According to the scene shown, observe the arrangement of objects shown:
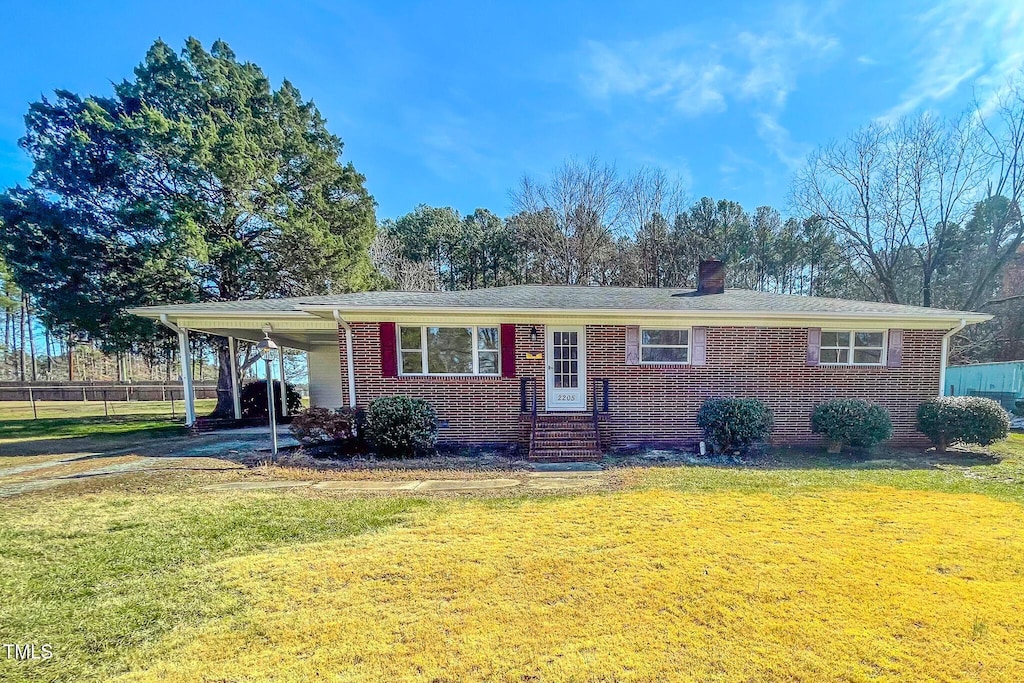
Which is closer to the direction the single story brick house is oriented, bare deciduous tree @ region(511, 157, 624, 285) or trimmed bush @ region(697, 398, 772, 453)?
the trimmed bush

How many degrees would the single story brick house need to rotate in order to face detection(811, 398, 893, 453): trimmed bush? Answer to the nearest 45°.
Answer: approximately 90° to its left

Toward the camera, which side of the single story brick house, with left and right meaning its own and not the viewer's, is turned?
front

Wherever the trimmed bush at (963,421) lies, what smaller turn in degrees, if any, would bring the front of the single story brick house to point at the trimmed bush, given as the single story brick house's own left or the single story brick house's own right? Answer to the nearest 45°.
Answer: approximately 90° to the single story brick house's own left

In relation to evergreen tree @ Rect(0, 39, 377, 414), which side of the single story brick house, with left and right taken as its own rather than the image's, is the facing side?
right

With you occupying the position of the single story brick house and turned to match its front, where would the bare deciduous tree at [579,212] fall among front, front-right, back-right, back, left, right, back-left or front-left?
back
